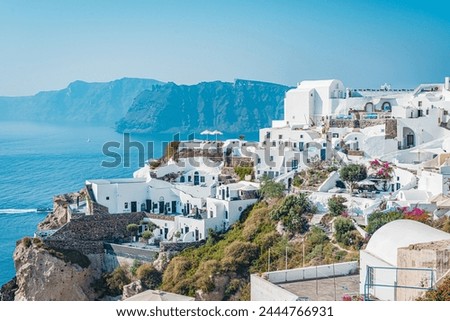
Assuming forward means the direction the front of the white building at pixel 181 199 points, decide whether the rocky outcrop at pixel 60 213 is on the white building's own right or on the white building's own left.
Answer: on the white building's own right

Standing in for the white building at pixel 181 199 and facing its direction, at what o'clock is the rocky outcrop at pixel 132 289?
The rocky outcrop is roughly at 1 o'clock from the white building.

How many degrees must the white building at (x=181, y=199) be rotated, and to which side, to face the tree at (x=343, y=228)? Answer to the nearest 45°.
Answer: approximately 45° to its left

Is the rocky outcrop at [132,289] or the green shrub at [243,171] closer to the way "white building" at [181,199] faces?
the rocky outcrop

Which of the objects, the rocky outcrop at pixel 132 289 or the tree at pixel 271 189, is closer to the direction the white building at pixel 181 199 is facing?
the rocky outcrop

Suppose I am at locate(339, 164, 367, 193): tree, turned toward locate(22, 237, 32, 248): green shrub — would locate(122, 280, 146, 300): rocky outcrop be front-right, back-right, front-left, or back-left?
front-left

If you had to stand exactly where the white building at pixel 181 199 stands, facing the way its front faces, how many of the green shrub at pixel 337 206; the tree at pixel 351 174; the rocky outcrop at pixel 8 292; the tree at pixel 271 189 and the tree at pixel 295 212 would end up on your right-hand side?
1

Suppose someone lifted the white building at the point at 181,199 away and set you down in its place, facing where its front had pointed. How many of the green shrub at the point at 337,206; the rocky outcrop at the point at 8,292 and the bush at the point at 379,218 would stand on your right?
1

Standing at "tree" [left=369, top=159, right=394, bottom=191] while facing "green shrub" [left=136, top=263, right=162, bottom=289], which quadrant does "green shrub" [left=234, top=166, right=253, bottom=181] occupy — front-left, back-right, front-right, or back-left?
front-right

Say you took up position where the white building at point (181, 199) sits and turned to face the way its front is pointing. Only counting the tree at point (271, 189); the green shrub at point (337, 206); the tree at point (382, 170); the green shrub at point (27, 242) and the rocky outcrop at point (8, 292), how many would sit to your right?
2

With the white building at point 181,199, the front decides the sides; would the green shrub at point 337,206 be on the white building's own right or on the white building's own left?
on the white building's own left

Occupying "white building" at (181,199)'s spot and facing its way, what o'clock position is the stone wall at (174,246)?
The stone wall is roughly at 12 o'clock from the white building.

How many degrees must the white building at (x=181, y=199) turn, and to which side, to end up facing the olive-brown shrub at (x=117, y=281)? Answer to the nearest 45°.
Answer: approximately 45° to its right

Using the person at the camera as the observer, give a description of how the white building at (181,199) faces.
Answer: facing the viewer
